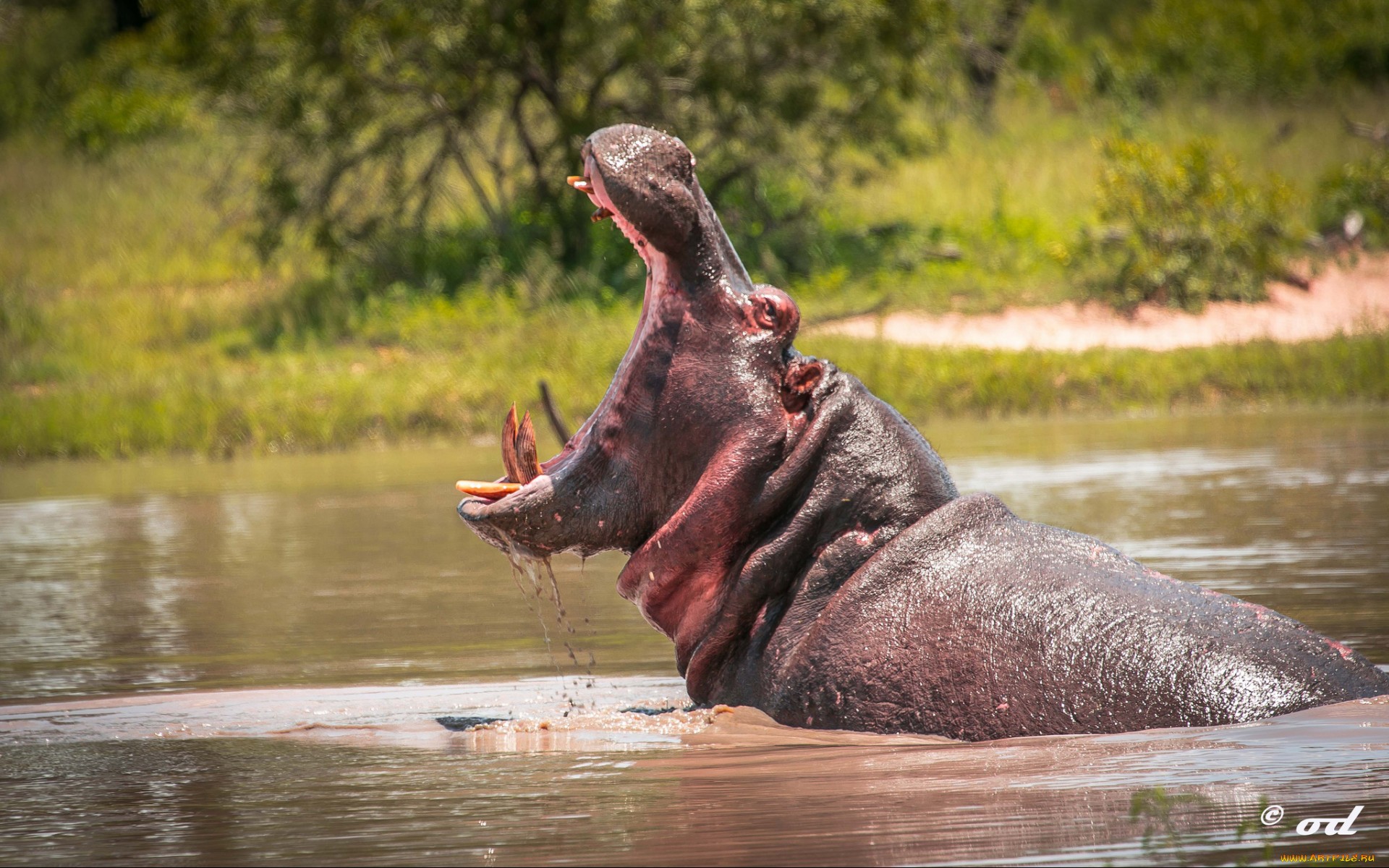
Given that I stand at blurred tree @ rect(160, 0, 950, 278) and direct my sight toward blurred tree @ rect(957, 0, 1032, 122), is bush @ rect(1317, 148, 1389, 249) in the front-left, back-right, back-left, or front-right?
front-right

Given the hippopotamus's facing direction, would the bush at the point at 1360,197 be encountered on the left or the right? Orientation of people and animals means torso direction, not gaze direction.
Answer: on its right

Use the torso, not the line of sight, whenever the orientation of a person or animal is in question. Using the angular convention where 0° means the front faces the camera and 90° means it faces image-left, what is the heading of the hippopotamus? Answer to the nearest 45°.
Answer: approximately 90°

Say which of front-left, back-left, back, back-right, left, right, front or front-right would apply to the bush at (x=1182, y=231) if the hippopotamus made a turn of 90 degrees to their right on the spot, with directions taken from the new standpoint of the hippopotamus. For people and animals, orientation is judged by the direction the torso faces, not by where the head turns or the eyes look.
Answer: front

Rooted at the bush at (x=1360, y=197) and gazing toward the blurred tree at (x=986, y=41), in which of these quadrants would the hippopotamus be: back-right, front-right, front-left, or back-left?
back-left

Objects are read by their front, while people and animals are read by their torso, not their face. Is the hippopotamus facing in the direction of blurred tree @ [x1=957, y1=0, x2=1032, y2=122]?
no

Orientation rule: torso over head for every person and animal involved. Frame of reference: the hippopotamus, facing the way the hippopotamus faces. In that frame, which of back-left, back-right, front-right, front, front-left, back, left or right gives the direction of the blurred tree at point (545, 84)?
right
